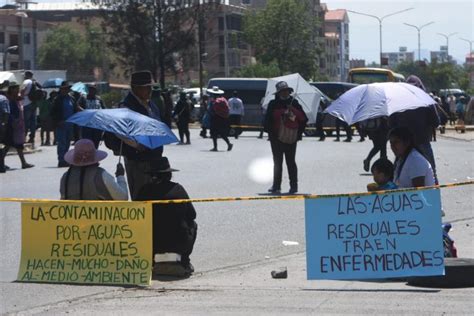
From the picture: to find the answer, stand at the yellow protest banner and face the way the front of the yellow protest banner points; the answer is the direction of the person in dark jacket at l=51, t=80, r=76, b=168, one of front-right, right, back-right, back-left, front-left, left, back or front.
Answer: back

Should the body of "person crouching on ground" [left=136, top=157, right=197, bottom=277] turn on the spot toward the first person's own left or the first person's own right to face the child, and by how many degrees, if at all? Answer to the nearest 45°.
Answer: approximately 45° to the first person's own right

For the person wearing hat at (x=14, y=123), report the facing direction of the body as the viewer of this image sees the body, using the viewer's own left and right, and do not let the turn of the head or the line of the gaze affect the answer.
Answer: facing to the right of the viewer

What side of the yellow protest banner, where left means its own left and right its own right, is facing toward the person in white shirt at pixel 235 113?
back
